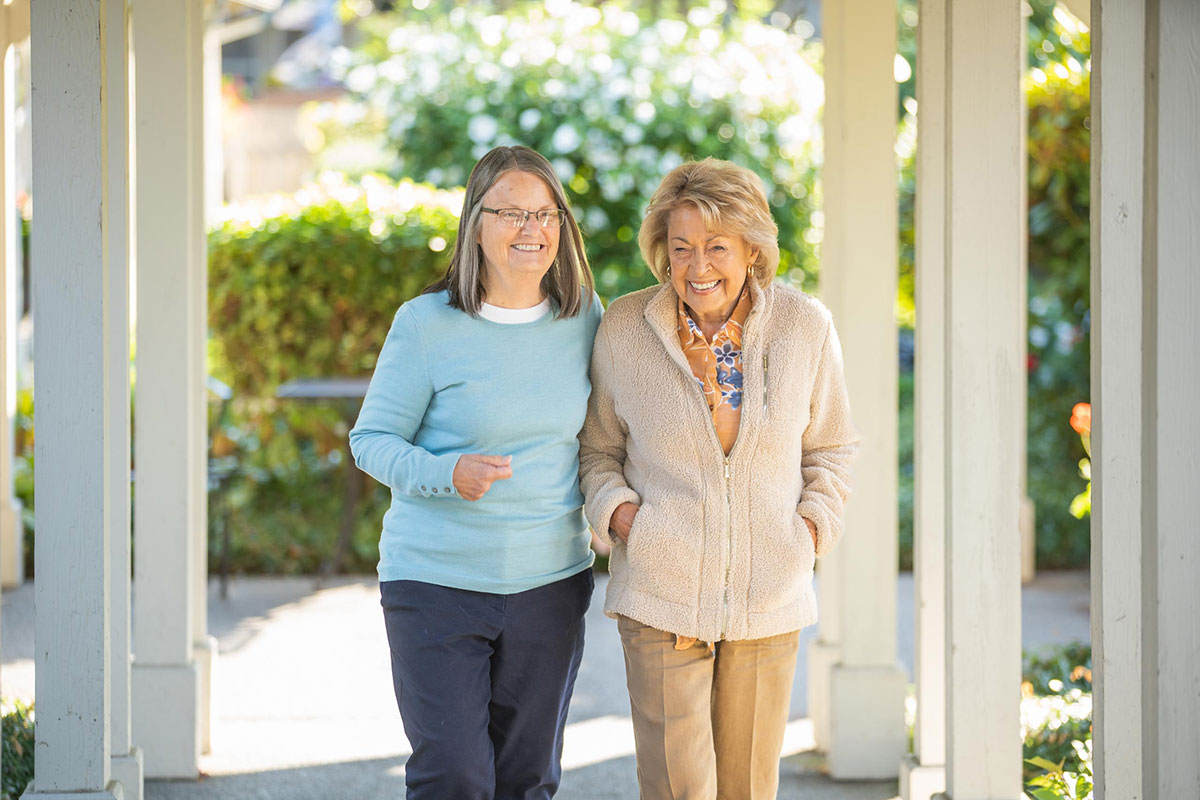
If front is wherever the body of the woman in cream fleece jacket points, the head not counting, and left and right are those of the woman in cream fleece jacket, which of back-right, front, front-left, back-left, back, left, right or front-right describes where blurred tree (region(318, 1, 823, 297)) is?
back

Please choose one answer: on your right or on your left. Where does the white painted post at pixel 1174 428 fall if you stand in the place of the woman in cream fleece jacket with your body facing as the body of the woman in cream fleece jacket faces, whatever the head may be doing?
on your left

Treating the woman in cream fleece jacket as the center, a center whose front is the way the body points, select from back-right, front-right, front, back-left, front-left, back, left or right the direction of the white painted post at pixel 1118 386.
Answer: left

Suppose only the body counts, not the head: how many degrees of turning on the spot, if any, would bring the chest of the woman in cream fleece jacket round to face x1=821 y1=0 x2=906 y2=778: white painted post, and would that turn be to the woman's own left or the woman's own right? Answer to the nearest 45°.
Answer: approximately 180°

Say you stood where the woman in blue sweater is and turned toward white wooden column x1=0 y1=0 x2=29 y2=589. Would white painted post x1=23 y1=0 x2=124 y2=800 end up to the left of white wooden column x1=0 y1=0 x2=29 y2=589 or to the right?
left

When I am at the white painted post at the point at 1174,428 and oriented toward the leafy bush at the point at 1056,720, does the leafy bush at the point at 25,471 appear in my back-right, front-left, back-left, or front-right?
front-left

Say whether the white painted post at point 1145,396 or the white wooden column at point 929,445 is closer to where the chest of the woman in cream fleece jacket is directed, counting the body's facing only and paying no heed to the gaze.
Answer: the white painted post

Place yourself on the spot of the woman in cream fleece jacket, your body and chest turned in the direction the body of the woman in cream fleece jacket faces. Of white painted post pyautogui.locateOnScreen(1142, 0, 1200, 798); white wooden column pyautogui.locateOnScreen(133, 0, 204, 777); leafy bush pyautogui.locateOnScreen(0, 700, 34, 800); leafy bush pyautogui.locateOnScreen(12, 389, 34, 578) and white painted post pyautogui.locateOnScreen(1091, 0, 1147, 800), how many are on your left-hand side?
2

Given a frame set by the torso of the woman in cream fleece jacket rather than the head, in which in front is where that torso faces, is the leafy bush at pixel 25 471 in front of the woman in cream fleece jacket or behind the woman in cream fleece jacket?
behind

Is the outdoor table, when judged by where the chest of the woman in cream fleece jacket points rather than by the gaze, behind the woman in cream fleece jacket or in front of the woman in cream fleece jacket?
behind

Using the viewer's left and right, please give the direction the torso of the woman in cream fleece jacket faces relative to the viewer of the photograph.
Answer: facing the viewer

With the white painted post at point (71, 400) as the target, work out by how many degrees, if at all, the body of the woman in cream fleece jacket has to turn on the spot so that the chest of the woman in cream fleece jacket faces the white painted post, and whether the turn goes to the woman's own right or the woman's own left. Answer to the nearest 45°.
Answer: approximately 90° to the woman's own right

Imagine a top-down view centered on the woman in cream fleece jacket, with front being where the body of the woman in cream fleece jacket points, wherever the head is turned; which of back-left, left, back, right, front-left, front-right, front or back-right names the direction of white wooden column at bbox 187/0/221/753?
back-right

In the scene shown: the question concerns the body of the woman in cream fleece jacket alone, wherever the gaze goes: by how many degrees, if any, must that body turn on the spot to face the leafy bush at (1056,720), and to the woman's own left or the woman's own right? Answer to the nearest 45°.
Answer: approximately 135° to the woman's own left
